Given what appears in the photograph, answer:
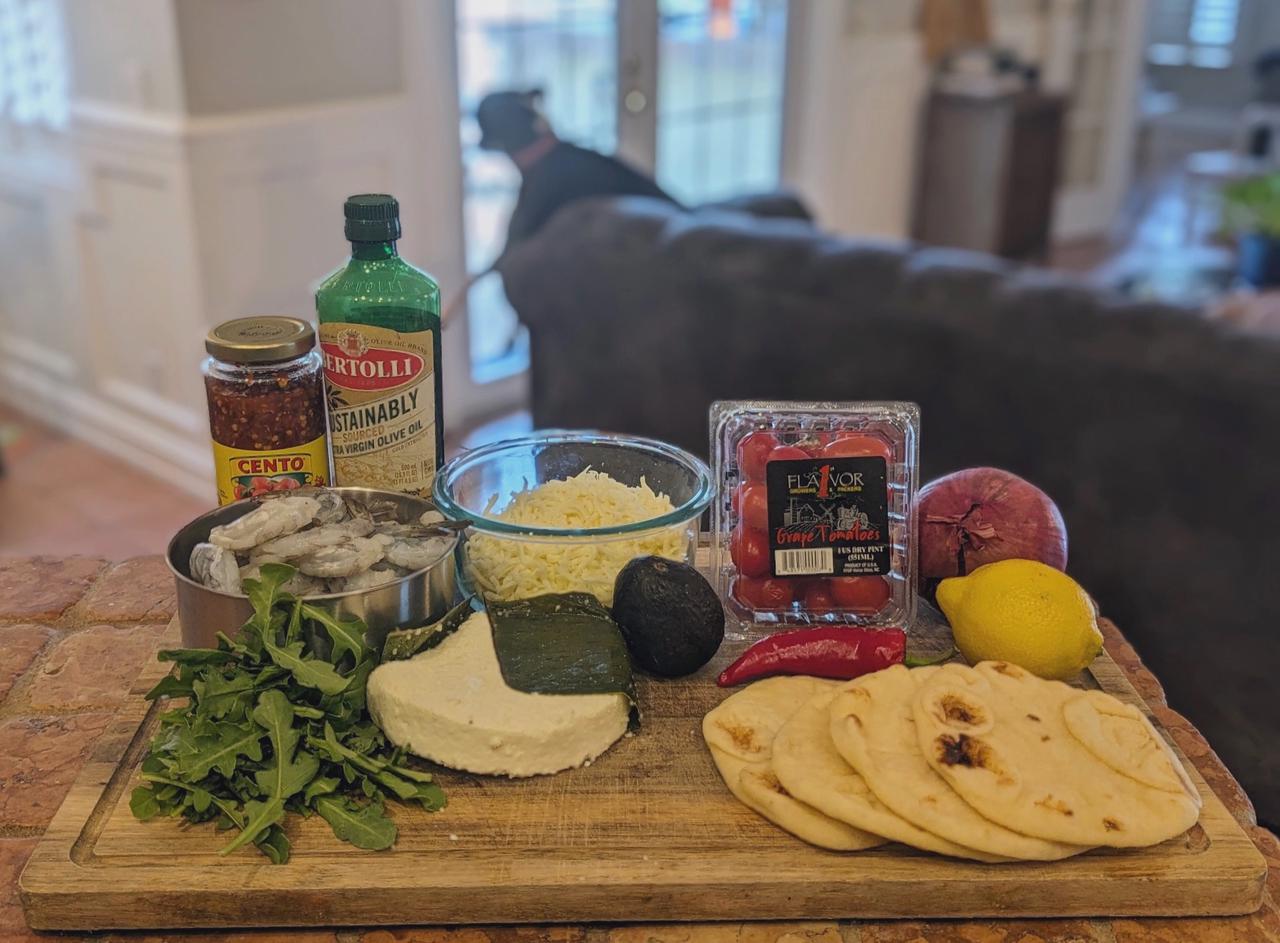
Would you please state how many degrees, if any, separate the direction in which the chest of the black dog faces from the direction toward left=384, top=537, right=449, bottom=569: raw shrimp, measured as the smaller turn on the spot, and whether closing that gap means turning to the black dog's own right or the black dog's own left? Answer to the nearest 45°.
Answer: approximately 90° to the black dog's own left

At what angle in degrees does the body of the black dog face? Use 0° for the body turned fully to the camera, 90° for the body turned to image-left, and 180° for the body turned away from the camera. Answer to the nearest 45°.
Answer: approximately 90°

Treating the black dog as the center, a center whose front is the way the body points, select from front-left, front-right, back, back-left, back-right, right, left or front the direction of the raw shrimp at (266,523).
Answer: left

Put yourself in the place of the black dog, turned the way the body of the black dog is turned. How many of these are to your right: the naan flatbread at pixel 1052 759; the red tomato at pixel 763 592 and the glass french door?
1

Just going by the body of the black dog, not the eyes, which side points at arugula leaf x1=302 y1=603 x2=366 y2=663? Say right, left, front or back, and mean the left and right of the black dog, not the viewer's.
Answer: left

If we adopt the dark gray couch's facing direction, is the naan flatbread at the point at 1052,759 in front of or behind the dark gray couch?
behind

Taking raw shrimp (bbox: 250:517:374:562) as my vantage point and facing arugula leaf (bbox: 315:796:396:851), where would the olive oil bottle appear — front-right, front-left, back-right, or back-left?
back-left

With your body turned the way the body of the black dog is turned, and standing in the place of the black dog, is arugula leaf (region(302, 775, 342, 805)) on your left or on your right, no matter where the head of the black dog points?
on your left

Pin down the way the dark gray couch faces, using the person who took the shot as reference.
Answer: facing away from the viewer and to the right of the viewer

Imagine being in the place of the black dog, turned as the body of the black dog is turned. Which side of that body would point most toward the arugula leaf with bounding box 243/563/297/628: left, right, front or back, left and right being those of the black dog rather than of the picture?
left

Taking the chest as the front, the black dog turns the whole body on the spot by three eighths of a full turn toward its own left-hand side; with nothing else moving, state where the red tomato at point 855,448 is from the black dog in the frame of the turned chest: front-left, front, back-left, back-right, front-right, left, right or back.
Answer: front-right

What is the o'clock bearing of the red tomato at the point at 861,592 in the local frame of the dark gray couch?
The red tomato is roughly at 5 o'clock from the dark gray couch.

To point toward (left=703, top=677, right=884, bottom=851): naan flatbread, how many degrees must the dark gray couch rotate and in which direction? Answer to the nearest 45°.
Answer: approximately 135° to its right
